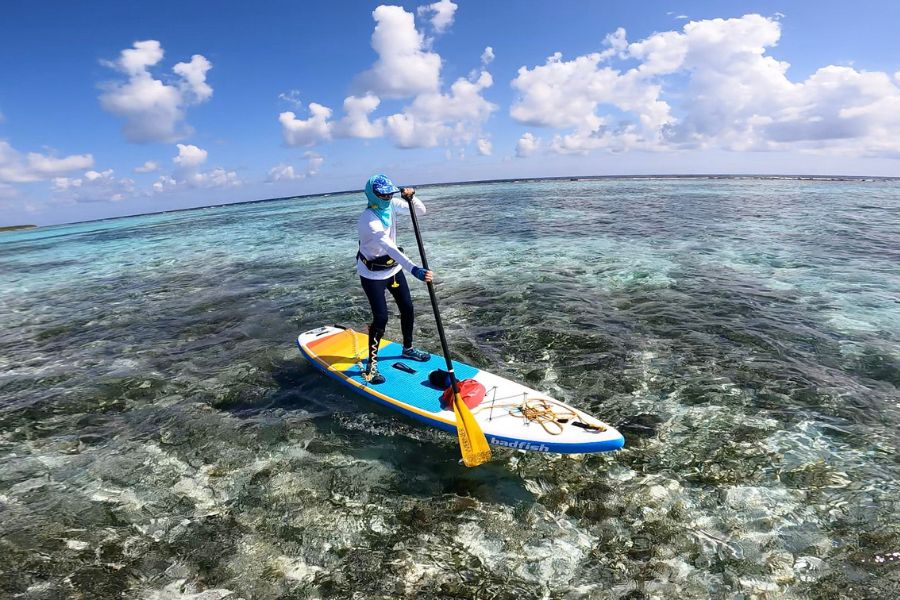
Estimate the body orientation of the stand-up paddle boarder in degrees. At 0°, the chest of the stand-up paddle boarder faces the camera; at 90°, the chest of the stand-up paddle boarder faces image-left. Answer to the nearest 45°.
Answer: approximately 315°

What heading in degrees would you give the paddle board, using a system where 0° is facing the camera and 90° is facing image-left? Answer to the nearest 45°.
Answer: approximately 315°
